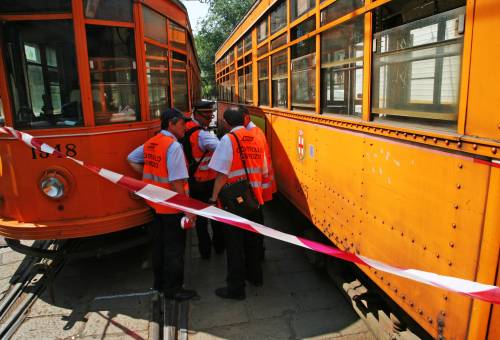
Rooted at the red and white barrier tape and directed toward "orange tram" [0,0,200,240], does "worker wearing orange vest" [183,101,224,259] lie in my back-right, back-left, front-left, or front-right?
front-right

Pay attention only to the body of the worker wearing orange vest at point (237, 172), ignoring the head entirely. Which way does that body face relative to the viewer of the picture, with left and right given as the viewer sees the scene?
facing away from the viewer and to the left of the viewer

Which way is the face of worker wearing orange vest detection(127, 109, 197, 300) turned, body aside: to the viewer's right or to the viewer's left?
to the viewer's right

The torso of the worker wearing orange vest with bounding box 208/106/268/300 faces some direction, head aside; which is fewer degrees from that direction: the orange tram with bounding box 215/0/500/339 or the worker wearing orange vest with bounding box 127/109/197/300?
the worker wearing orange vest

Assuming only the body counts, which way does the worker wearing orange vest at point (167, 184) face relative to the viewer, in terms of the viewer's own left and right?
facing away from the viewer and to the right of the viewer

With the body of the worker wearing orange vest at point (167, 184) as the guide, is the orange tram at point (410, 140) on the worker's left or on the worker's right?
on the worker's right

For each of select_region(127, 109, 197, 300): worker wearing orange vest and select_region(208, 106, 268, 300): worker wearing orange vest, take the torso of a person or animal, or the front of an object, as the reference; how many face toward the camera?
0
